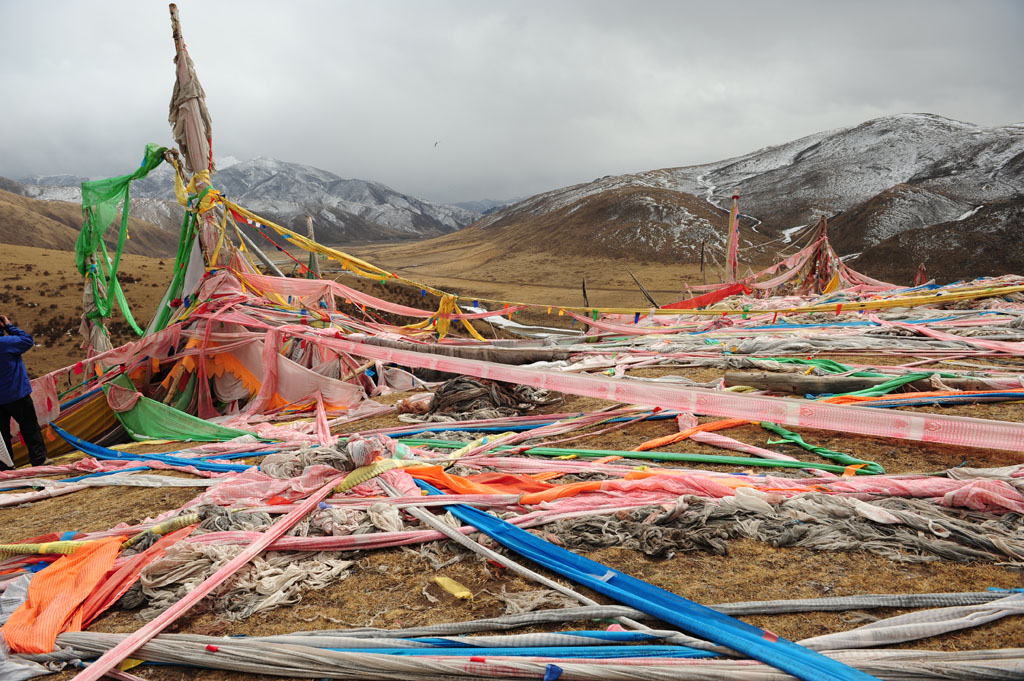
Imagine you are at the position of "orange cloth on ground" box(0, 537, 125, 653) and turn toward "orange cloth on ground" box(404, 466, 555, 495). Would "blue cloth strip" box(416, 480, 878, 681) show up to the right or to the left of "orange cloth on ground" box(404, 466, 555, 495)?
right

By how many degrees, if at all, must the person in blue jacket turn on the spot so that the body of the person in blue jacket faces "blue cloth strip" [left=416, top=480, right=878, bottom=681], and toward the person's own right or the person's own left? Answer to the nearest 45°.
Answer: approximately 90° to the person's own right

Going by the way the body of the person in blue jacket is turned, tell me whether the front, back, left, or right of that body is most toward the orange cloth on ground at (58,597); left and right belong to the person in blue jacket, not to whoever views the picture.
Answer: back

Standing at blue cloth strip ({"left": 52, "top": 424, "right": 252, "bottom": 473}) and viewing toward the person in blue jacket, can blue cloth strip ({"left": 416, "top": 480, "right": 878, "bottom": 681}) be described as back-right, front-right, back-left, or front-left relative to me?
back-left
